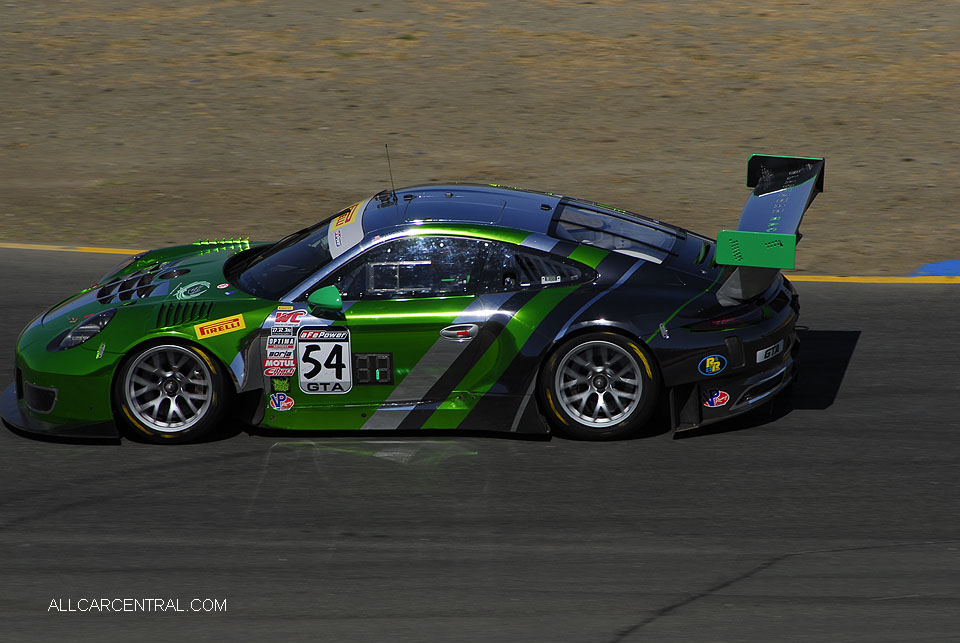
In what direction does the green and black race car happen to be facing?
to the viewer's left
